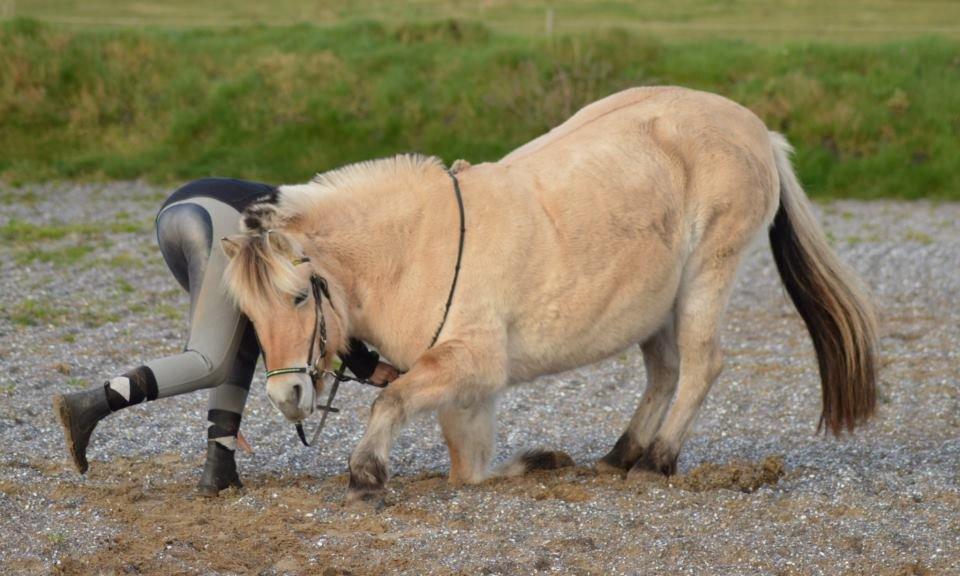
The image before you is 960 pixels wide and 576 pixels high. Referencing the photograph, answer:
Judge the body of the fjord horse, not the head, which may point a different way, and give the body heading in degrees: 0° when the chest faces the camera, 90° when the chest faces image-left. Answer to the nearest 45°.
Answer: approximately 90°
